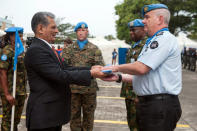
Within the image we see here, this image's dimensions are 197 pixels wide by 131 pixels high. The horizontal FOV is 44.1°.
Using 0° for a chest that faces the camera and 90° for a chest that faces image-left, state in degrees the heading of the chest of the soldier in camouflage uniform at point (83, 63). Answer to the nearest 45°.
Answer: approximately 0°

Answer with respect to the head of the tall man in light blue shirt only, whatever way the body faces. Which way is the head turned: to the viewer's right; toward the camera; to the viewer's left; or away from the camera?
to the viewer's left

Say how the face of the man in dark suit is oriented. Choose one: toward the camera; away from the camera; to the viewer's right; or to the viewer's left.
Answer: to the viewer's right

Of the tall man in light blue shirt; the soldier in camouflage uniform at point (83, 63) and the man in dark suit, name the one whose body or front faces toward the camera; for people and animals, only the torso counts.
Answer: the soldier in camouflage uniform

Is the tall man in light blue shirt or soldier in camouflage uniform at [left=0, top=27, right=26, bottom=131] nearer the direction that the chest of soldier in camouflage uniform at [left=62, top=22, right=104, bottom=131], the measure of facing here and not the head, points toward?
the tall man in light blue shirt

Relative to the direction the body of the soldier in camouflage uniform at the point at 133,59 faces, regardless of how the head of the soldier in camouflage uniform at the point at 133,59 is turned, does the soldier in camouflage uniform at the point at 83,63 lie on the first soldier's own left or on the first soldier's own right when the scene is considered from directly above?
on the first soldier's own right

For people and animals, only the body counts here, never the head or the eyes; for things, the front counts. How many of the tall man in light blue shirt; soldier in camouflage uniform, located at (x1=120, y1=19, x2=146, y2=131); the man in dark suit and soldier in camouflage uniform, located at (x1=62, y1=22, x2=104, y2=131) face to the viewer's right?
1

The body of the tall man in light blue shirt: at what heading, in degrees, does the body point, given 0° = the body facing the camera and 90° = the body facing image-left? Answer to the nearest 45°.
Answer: approximately 90°

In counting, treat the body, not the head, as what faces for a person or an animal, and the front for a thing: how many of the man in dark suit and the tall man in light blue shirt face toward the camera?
0

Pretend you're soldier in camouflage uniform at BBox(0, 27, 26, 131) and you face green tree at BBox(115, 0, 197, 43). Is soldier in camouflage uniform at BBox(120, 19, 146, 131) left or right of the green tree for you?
right

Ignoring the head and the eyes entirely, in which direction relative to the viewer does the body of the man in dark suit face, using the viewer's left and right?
facing to the right of the viewer
